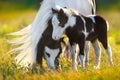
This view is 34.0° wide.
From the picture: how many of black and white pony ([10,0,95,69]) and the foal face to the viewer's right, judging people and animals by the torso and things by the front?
0

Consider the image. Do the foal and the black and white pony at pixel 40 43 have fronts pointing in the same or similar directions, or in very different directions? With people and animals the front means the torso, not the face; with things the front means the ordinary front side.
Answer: same or similar directions

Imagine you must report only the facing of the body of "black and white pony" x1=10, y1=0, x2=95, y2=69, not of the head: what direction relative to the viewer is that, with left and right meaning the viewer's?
facing the viewer and to the left of the viewer
